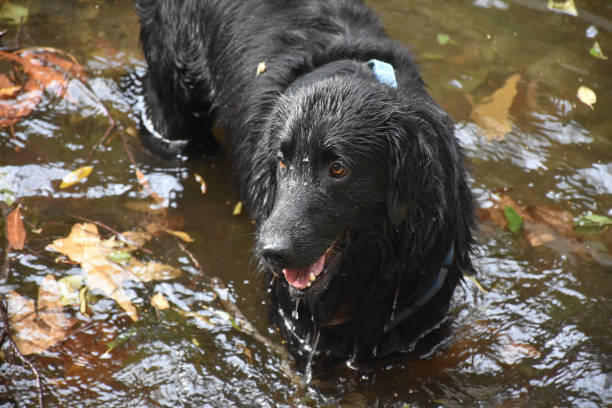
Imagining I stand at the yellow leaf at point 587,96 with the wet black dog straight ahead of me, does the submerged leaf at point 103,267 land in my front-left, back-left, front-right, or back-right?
front-right

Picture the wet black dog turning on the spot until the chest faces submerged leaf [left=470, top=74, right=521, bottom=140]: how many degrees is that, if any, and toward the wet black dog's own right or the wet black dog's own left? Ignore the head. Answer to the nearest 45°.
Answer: approximately 90° to the wet black dog's own left

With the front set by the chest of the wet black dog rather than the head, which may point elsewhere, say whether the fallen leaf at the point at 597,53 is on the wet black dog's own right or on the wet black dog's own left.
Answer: on the wet black dog's own left

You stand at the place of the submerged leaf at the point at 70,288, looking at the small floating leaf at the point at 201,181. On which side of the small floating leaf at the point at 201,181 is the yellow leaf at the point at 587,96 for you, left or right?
right

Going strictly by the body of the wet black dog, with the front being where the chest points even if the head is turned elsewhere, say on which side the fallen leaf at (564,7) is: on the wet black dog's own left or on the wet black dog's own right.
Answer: on the wet black dog's own left

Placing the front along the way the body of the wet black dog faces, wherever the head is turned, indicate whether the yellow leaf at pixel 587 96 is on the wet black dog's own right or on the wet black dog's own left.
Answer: on the wet black dog's own left

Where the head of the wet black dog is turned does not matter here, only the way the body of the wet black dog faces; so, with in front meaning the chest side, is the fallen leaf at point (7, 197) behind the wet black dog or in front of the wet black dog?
behind

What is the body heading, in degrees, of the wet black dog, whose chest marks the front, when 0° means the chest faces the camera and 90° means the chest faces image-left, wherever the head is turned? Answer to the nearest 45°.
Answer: approximately 315°

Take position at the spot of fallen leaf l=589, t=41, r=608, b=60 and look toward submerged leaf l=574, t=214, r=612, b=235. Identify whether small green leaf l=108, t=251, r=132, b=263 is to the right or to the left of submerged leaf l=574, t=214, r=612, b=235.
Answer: right

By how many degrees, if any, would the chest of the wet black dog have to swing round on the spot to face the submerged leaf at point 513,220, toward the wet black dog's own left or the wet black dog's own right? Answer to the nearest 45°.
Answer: approximately 90° to the wet black dog's own left

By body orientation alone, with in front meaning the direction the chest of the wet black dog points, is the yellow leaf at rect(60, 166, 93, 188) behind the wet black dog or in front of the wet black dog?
behind

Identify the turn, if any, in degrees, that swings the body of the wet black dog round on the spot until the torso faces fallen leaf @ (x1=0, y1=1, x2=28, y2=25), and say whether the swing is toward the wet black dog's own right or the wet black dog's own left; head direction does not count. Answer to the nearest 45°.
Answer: approximately 180°

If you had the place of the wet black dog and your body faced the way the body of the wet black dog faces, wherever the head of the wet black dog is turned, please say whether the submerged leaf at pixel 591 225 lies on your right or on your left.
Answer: on your left
